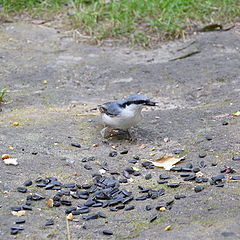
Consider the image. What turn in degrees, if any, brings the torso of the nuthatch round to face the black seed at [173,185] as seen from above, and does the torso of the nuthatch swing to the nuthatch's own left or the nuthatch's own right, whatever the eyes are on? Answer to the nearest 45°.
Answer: approximately 45° to the nuthatch's own right

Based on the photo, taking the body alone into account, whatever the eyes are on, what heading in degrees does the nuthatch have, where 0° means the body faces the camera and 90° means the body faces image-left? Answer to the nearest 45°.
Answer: approximately 315°

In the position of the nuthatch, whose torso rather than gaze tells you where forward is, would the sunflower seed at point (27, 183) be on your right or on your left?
on your right

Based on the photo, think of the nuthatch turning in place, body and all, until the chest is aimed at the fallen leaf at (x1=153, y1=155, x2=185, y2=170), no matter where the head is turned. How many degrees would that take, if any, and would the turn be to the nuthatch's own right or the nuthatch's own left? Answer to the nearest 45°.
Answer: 0° — it already faces it

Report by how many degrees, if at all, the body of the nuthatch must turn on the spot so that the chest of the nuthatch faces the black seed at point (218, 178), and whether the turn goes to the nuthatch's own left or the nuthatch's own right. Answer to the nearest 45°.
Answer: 0° — it already faces it

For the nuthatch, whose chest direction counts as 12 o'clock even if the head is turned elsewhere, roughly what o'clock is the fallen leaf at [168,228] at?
The fallen leaf is roughly at 1 o'clock from the nuthatch.

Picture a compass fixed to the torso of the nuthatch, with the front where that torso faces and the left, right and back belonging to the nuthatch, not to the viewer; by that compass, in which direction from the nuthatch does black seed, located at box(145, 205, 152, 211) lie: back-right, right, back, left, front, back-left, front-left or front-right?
front-right

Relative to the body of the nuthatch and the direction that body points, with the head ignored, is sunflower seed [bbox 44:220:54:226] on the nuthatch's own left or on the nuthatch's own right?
on the nuthatch's own right

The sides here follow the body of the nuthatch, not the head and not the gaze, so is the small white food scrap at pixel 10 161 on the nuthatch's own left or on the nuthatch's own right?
on the nuthatch's own right

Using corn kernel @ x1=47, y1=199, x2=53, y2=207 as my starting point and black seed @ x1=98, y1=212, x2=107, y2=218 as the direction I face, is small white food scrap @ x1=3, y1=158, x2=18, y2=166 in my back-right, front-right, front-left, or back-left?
back-left

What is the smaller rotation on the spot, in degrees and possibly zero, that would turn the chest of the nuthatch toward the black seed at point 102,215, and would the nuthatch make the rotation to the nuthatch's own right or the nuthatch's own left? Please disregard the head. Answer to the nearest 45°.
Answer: approximately 45° to the nuthatch's own right

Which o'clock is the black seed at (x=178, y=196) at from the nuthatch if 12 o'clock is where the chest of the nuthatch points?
The black seed is roughly at 1 o'clock from the nuthatch.

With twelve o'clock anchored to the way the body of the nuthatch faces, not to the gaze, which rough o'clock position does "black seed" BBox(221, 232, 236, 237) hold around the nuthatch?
The black seed is roughly at 1 o'clock from the nuthatch.

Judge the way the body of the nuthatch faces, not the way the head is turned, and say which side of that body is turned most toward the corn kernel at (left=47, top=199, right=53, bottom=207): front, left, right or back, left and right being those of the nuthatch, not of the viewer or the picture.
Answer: right
